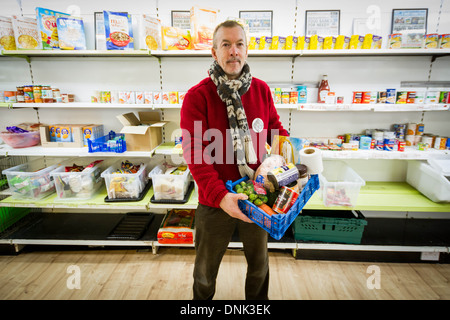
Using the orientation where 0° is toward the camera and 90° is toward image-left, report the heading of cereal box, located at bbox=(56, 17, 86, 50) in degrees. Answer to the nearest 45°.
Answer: approximately 0°

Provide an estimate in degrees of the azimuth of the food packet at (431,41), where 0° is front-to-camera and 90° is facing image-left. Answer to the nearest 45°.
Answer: approximately 0°

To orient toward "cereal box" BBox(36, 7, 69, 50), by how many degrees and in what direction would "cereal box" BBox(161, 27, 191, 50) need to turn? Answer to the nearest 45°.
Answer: approximately 90° to its right
